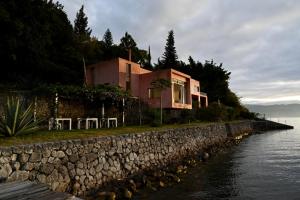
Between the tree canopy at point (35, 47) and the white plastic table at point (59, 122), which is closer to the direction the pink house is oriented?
the white plastic table

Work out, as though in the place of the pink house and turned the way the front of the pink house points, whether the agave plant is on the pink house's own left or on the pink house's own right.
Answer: on the pink house's own right

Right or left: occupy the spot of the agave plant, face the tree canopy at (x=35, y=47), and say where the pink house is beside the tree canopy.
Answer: right

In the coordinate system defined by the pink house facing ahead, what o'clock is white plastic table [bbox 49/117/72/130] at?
The white plastic table is roughly at 2 o'clock from the pink house.

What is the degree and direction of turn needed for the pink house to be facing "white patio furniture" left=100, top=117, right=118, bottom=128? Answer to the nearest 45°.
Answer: approximately 45° to its right

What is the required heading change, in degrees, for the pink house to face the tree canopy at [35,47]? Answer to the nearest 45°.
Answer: approximately 135° to its right
